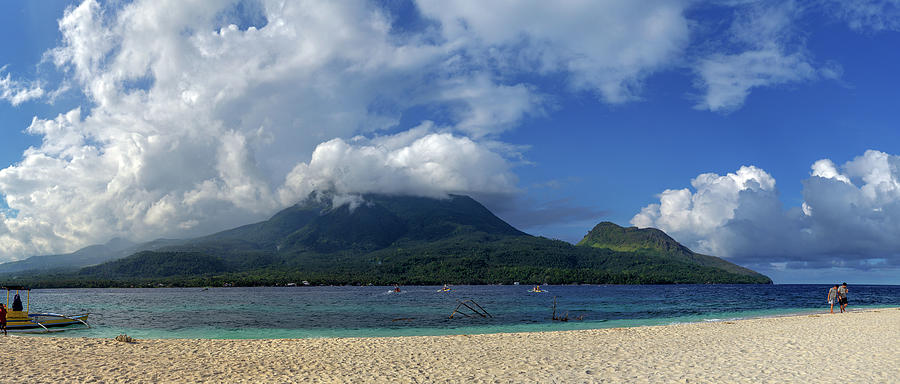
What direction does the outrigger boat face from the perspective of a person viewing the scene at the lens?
facing to the right of the viewer

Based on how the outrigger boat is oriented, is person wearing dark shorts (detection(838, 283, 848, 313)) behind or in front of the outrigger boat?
in front
